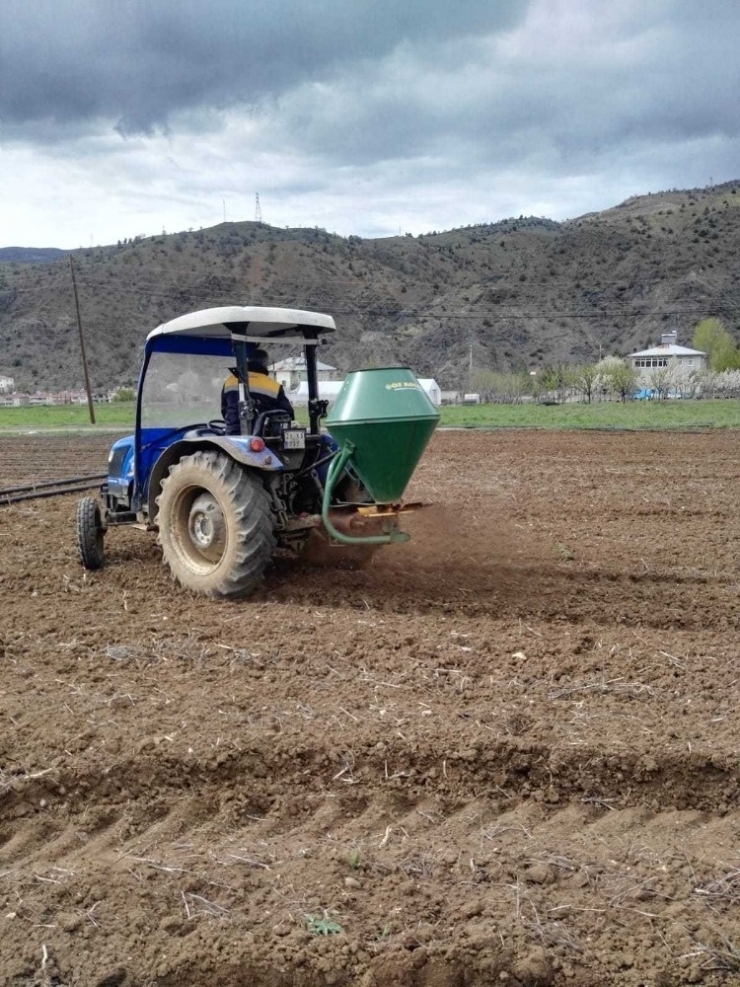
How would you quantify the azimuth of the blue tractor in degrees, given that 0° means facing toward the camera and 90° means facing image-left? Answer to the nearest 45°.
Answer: approximately 135°
